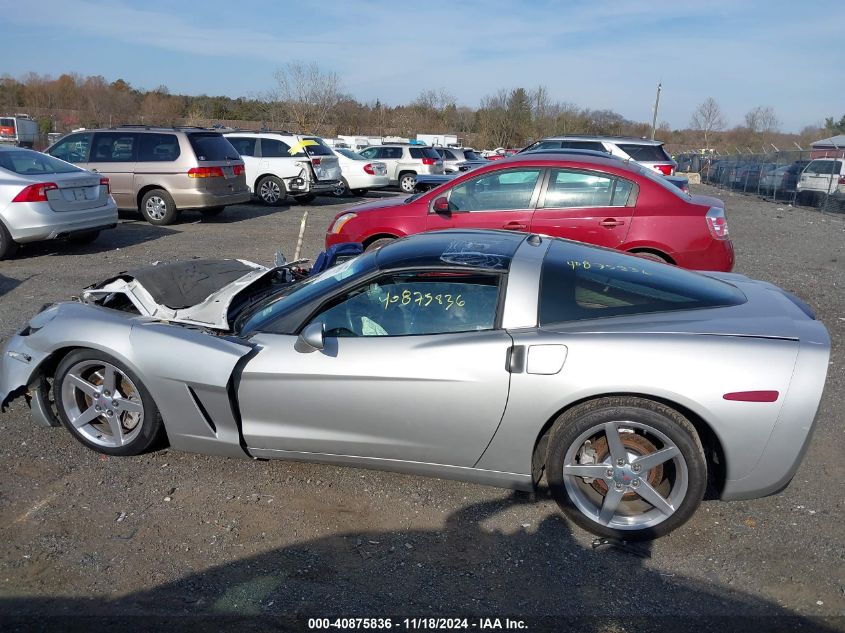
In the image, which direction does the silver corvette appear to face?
to the viewer's left

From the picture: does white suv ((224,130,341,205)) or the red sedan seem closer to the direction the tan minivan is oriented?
the white suv

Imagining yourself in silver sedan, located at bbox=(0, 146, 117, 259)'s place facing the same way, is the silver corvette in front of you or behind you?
behind

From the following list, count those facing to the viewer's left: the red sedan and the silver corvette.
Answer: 2

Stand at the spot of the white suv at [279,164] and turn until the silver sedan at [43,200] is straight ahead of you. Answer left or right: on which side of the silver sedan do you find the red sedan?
left

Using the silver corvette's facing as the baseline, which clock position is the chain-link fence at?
The chain-link fence is roughly at 4 o'clock from the silver corvette.

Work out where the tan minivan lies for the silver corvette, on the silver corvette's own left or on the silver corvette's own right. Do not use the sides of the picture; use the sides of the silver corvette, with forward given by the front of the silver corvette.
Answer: on the silver corvette's own right

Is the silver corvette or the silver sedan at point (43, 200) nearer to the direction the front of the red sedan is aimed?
the silver sedan

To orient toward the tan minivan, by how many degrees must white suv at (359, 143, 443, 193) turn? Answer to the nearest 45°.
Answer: approximately 90° to its left

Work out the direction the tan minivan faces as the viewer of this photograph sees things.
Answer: facing away from the viewer and to the left of the viewer

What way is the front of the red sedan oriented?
to the viewer's left

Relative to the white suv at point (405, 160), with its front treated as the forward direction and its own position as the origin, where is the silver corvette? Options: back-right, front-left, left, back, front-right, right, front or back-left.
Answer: back-left

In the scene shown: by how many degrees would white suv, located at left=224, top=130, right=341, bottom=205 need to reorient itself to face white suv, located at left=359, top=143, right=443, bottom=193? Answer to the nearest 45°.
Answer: approximately 90° to its right

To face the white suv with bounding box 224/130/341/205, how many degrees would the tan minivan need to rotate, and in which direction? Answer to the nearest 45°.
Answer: approximately 90° to its right

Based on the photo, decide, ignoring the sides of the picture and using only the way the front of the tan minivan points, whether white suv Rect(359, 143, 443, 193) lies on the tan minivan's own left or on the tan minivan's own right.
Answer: on the tan minivan's own right

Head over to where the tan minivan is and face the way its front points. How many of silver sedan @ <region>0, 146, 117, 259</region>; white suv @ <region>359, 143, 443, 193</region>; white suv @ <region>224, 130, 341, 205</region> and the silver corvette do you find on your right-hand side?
2

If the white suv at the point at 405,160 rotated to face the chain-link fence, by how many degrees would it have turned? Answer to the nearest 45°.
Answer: approximately 135° to its right
